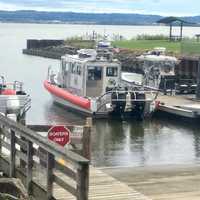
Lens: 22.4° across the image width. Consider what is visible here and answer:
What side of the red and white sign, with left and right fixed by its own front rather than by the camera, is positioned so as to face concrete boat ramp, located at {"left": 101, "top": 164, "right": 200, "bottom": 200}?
left

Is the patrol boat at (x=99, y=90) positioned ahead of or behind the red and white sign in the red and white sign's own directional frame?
behind

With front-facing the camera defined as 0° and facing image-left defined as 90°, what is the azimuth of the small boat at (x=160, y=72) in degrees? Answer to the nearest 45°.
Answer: approximately 135°

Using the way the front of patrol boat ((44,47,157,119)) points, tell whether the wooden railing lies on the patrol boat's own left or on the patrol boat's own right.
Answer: on the patrol boat's own left

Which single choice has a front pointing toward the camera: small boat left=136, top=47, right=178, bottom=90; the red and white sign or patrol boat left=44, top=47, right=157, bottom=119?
the red and white sign

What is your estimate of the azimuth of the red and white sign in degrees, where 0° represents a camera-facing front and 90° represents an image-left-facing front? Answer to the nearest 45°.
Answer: approximately 0°

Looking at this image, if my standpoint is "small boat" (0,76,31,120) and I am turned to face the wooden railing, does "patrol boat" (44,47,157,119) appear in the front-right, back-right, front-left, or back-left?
back-left

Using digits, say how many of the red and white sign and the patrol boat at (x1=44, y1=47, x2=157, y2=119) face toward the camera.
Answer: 1

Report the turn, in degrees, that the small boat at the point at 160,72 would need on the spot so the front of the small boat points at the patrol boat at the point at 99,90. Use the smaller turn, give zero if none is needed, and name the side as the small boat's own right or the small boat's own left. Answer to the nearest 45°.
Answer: approximately 90° to the small boat's own left

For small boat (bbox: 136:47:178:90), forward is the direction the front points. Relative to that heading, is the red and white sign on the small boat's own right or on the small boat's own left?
on the small boat's own left

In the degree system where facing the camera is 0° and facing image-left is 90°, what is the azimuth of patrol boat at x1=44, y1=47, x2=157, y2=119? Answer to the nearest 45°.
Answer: approximately 135°
